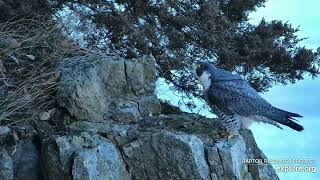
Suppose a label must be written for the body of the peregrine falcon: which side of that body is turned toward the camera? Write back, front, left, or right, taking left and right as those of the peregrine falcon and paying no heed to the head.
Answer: left
